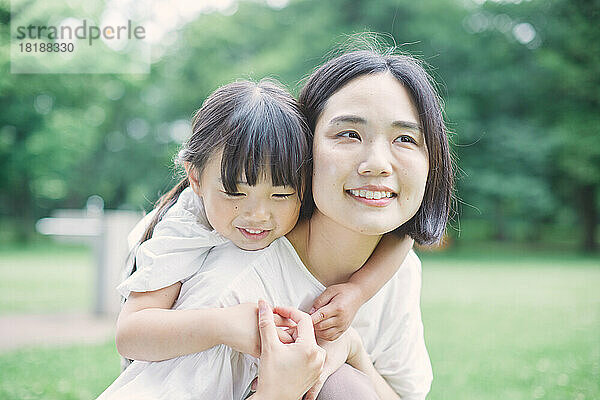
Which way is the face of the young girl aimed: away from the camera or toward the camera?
toward the camera

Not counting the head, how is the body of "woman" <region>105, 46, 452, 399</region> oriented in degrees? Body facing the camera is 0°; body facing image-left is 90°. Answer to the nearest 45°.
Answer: approximately 315°
